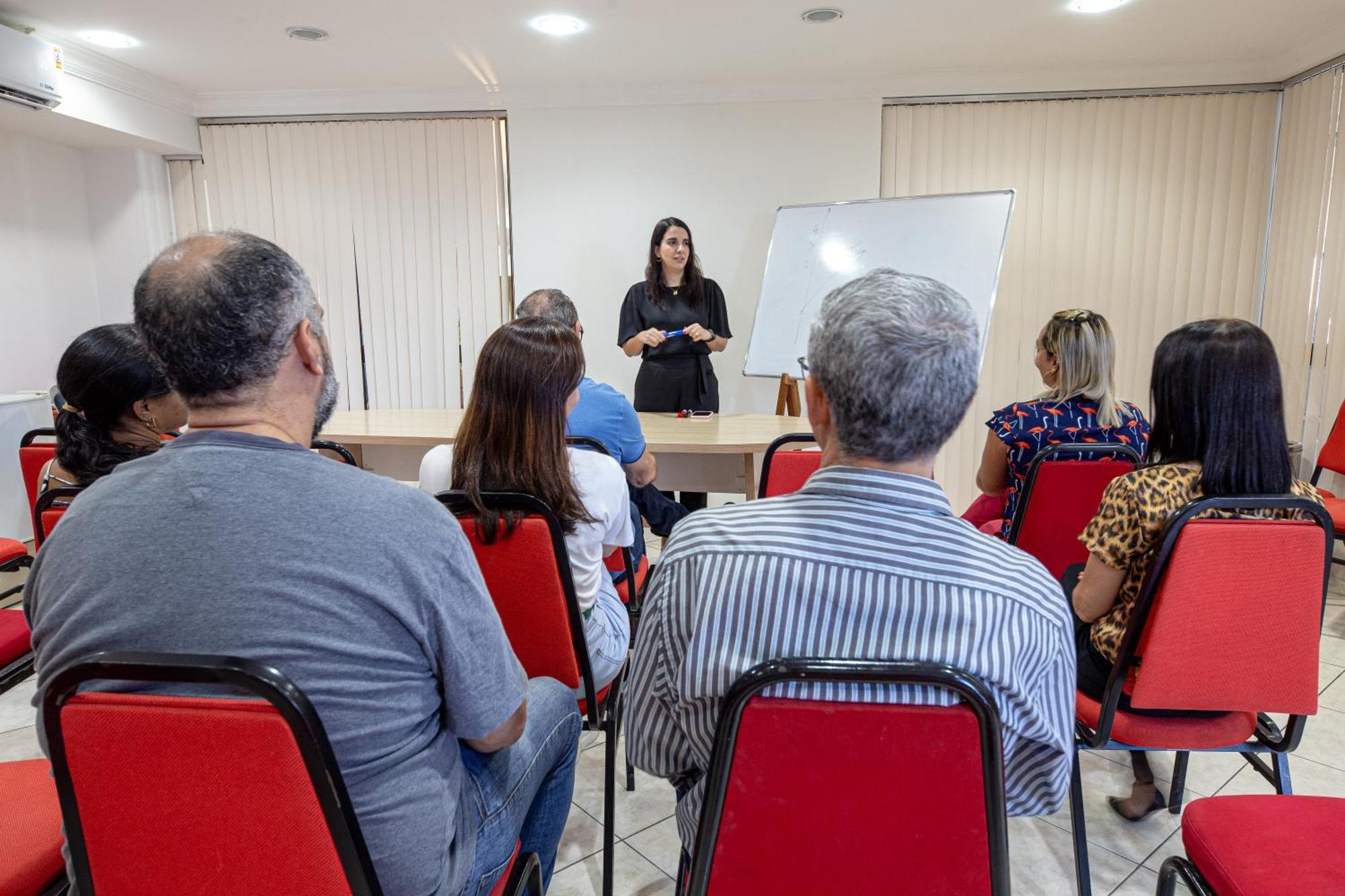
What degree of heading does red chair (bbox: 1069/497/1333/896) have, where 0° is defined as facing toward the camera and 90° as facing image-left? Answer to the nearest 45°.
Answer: approximately 135°

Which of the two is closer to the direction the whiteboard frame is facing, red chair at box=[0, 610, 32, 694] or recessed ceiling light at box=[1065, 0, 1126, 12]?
the red chair

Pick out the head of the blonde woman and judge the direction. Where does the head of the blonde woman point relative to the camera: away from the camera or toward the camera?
away from the camera

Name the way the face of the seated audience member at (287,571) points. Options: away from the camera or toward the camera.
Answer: away from the camera

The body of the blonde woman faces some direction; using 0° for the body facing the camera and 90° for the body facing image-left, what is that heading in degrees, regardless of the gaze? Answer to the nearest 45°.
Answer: approximately 135°

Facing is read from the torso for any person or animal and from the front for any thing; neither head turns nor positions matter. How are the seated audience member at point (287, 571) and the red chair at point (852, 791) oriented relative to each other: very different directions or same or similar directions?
same or similar directions

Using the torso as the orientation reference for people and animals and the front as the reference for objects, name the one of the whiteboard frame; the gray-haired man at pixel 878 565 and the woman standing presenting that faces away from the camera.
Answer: the gray-haired man

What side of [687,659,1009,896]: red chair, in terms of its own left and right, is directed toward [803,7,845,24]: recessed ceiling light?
front

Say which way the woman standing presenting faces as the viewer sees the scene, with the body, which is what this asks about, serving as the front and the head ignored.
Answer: toward the camera

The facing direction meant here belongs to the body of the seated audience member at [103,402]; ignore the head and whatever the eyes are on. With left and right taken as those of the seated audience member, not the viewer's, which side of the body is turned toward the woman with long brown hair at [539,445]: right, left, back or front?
right

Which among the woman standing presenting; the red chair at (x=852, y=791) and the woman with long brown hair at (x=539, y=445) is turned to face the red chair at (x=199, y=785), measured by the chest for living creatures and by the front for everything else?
the woman standing presenting

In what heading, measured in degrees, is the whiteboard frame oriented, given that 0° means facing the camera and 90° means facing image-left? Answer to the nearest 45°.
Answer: approximately 45°

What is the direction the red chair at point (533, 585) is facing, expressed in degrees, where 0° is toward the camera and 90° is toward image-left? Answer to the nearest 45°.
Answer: approximately 225°

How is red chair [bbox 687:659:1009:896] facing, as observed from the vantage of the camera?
facing away from the viewer

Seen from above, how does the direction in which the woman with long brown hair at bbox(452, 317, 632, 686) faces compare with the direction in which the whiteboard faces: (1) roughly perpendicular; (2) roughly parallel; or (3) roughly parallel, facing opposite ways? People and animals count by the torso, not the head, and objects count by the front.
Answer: roughly parallel, facing opposite ways

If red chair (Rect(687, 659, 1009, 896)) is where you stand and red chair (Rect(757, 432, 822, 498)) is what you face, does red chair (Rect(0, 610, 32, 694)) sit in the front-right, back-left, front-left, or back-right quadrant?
front-left

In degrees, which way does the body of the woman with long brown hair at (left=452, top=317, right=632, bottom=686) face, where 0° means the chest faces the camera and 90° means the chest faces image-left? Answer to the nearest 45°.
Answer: approximately 225°

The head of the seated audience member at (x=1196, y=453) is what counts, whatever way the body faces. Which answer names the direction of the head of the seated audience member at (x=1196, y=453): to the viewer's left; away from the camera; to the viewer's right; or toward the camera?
away from the camera

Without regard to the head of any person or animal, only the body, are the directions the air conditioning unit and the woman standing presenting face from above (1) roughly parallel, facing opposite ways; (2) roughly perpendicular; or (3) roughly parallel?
roughly perpendicular

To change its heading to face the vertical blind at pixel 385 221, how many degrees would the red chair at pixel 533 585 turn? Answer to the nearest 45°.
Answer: approximately 45° to its left

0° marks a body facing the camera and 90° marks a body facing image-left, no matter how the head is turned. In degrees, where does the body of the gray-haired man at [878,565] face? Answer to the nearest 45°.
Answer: approximately 180°

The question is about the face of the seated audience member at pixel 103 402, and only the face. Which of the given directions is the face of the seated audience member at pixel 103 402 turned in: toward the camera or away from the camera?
away from the camera
